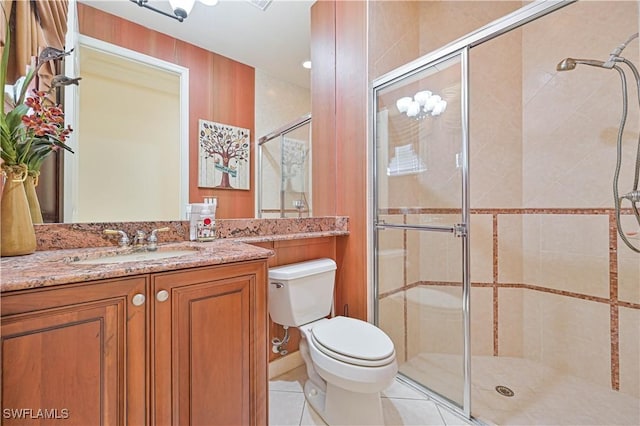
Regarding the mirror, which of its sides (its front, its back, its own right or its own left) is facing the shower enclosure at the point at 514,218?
left

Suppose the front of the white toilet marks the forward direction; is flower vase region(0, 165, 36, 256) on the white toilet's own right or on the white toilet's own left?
on the white toilet's own right

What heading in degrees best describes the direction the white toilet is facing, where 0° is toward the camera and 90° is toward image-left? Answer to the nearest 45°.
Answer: approximately 315°

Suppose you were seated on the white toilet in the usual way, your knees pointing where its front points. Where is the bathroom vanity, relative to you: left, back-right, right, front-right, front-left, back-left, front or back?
right

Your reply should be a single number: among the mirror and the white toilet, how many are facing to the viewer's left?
0

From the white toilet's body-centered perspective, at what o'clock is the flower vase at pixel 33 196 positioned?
The flower vase is roughly at 4 o'clock from the white toilet.

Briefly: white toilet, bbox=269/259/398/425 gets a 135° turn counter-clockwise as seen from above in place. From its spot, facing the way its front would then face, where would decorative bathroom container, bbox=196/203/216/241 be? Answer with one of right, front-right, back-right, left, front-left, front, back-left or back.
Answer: left

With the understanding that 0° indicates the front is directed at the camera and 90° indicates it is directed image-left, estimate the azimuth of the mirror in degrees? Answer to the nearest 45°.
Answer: approximately 0°
